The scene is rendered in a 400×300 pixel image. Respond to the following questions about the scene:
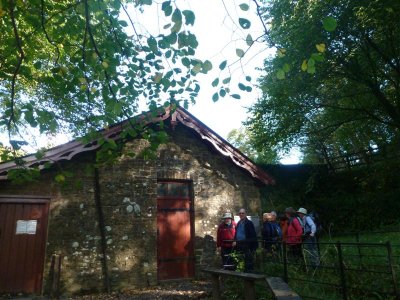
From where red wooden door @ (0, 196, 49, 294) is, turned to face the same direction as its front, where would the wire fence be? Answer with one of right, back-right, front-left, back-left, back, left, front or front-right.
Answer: front-left

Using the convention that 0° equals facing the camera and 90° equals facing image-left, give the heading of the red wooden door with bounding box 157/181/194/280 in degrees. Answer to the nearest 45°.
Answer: approximately 0°

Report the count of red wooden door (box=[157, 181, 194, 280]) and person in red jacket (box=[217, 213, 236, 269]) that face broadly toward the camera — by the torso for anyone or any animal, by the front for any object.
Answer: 2

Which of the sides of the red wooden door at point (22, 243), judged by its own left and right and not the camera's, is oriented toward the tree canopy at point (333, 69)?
left

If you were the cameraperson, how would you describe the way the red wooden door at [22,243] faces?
facing the viewer

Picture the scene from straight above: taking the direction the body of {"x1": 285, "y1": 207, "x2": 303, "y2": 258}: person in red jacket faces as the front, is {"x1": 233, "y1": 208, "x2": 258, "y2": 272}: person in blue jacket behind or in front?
in front

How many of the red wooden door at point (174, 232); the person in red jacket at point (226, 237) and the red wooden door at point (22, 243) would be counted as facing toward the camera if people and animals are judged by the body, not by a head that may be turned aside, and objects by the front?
3

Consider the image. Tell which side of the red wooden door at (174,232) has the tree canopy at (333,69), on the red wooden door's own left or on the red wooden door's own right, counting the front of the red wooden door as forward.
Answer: on the red wooden door's own left
